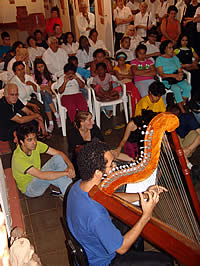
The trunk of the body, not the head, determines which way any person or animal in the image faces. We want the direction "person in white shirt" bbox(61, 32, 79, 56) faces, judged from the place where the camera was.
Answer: facing the viewer

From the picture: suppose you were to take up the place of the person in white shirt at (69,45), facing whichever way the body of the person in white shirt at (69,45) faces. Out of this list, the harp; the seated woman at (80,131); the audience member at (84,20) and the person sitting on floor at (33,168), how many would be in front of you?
3

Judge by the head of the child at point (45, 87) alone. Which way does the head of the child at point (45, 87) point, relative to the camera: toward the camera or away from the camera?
toward the camera

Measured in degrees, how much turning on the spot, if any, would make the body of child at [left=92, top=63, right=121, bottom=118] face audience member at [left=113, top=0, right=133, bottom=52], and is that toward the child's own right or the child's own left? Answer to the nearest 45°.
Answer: approximately 180°

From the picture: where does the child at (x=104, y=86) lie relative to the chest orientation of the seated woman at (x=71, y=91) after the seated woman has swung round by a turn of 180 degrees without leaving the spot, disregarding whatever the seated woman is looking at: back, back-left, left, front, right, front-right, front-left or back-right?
right

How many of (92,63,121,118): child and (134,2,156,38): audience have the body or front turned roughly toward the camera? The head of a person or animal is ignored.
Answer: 2

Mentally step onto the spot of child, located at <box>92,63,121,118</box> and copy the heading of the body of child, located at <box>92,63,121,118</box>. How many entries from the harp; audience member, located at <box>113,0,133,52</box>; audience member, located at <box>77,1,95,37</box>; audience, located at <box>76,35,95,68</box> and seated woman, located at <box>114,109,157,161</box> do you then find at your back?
3

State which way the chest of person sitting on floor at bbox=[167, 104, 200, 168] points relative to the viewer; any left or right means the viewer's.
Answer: facing the viewer and to the left of the viewer

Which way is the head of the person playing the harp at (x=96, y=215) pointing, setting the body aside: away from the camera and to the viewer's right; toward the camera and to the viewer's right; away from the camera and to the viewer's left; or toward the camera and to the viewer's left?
away from the camera and to the viewer's right

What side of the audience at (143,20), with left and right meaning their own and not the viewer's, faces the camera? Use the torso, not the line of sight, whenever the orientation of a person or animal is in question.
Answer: front

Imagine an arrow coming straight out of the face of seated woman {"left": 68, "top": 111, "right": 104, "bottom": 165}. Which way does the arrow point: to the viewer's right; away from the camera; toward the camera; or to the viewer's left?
to the viewer's right

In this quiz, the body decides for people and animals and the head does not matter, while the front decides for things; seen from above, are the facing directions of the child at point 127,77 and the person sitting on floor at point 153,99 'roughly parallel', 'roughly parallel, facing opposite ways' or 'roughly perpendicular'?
roughly parallel

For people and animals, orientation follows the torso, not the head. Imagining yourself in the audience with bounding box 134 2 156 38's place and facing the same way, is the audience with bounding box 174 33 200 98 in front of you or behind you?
in front

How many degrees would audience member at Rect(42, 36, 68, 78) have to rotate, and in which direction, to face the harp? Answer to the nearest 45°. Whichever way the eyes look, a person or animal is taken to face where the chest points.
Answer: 0° — they already face it

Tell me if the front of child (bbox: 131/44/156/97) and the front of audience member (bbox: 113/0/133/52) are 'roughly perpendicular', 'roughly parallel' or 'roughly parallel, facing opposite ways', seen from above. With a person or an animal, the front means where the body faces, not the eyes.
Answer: roughly parallel

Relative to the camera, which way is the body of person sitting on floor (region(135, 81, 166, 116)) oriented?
toward the camera

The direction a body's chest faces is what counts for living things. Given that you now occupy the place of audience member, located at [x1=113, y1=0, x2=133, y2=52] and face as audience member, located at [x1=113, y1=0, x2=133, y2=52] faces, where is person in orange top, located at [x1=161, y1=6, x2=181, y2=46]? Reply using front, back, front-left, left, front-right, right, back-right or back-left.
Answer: front-left

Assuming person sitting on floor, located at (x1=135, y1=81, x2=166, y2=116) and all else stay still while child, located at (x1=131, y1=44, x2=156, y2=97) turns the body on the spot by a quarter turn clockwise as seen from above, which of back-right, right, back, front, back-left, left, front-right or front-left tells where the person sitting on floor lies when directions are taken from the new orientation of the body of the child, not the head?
left

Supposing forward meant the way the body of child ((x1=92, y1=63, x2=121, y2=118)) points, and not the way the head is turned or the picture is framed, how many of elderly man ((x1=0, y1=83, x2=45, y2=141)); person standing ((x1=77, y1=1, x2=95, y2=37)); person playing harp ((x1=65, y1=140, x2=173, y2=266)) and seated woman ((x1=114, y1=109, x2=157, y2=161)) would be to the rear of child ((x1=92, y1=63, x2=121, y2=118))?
1
